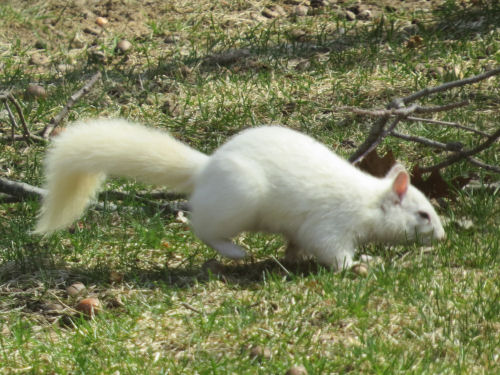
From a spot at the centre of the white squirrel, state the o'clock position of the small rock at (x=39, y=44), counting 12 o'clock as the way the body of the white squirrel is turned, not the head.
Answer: The small rock is roughly at 8 o'clock from the white squirrel.

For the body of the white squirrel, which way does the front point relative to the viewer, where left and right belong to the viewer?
facing to the right of the viewer

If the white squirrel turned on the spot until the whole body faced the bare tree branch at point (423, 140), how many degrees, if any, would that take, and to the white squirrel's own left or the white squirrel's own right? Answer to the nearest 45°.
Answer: approximately 45° to the white squirrel's own left

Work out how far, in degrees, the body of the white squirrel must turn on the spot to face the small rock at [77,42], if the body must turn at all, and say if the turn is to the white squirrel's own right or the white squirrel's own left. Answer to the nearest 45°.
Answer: approximately 135° to the white squirrel's own left

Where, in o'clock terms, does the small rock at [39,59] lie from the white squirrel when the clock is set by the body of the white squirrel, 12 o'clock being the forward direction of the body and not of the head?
The small rock is roughly at 8 o'clock from the white squirrel.

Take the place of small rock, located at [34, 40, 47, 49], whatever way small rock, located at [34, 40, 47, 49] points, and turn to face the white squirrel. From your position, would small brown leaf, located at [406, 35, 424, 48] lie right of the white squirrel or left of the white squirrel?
left

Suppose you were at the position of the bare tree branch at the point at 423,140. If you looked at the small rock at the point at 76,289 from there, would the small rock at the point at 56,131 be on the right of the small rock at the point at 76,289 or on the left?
right

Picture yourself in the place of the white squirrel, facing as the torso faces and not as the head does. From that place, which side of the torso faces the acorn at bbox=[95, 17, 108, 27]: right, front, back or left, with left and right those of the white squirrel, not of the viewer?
left

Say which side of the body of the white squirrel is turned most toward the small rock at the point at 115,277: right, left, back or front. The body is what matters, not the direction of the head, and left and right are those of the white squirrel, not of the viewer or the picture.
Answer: back

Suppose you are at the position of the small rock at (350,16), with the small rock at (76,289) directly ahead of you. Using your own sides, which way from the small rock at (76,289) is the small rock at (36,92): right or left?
right

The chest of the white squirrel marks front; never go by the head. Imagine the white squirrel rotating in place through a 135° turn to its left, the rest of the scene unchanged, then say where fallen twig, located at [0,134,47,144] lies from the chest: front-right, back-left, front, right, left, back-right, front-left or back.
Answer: front

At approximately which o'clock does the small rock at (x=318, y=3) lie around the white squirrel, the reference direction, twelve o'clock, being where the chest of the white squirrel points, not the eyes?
The small rock is roughly at 9 o'clock from the white squirrel.
